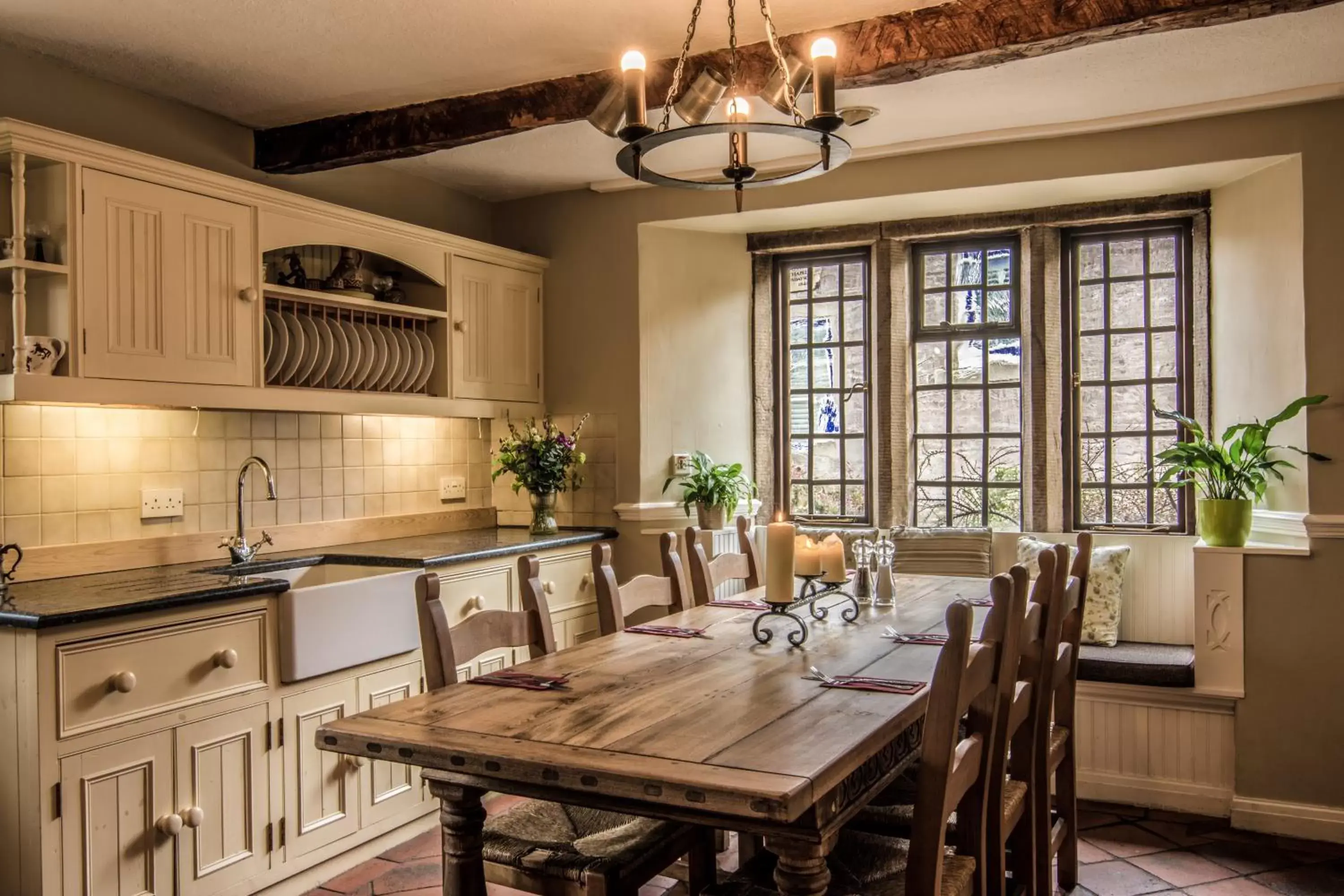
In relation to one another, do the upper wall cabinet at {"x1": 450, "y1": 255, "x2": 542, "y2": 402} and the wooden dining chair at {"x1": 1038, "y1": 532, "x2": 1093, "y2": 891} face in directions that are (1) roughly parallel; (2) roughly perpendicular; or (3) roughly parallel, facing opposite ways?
roughly parallel, facing opposite ways

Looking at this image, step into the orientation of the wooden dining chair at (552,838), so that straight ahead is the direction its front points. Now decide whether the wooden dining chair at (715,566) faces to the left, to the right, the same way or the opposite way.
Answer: the same way

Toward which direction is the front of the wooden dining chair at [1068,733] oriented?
to the viewer's left

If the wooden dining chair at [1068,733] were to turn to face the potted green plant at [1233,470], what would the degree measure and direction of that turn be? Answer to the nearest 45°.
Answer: approximately 135° to its right

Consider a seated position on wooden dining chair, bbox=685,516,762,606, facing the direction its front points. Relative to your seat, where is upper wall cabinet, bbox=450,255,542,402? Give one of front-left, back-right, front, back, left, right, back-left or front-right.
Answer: back

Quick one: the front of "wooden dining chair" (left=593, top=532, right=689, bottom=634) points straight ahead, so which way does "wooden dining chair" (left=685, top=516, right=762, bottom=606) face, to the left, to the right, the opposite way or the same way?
the same way

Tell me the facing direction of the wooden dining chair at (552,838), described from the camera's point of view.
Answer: facing the viewer and to the right of the viewer

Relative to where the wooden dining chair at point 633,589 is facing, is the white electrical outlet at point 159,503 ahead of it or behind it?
behind

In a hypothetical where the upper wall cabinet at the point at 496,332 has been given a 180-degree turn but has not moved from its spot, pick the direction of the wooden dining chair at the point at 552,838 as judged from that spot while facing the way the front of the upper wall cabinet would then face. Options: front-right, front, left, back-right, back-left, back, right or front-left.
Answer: back-left

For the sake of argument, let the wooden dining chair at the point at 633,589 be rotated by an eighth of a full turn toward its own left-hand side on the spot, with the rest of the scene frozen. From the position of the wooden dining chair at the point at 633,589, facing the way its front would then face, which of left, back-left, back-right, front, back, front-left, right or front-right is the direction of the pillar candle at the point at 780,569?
front-right

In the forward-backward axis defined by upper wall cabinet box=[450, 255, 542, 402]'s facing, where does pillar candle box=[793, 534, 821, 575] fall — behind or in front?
in front

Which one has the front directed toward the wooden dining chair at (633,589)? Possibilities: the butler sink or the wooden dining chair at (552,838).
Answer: the butler sink

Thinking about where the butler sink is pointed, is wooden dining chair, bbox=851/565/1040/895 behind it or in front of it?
in front

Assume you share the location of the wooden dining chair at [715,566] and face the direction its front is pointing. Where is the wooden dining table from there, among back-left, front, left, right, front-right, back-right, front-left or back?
front-right

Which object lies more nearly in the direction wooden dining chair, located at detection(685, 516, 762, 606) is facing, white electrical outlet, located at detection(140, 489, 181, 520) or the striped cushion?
the striped cushion

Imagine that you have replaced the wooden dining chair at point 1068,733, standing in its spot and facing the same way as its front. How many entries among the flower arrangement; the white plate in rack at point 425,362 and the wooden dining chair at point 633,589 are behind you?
0

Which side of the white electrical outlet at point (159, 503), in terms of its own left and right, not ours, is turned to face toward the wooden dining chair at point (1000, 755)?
front
